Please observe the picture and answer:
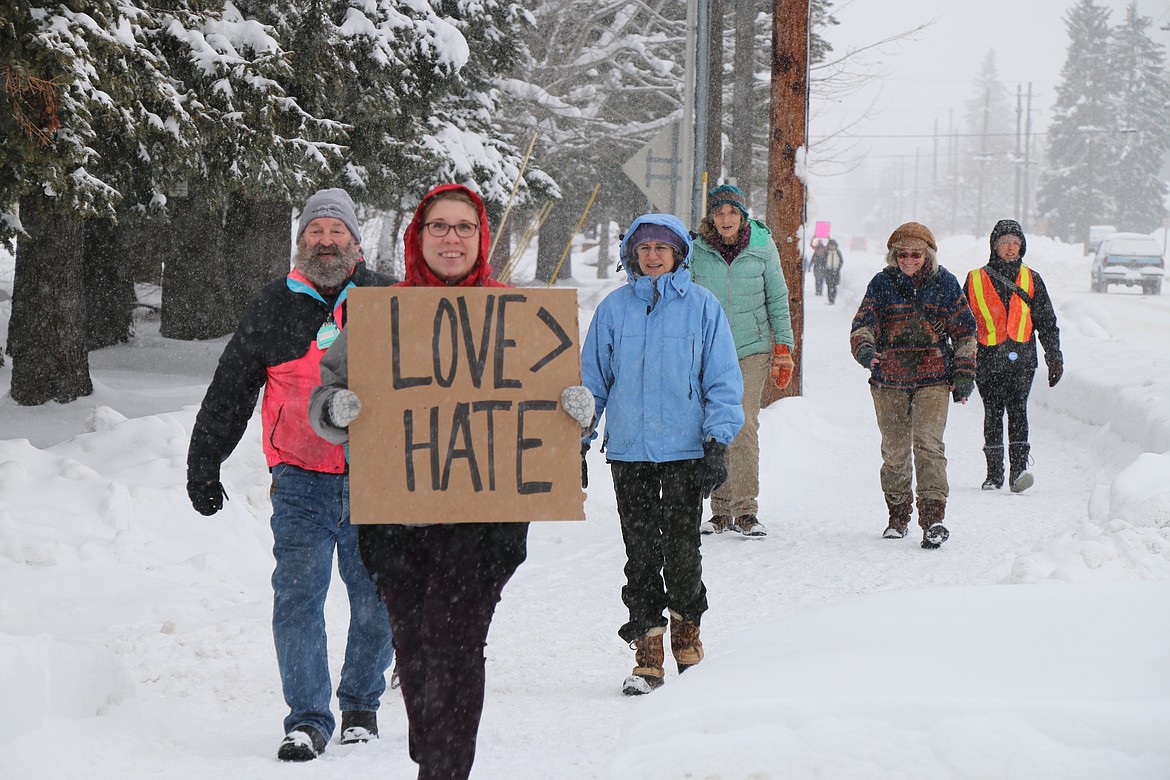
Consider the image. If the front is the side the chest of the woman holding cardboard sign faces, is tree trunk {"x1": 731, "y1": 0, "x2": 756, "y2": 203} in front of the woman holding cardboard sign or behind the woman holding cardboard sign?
behind

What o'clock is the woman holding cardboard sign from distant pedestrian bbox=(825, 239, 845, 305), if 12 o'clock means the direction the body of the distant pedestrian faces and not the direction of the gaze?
The woman holding cardboard sign is roughly at 12 o'clock from the distant pedestrian.

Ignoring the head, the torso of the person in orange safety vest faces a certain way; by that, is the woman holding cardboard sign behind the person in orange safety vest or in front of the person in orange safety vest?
in front

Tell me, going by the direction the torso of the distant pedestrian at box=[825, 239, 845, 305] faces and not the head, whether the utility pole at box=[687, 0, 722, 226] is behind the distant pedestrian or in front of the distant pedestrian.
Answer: in front

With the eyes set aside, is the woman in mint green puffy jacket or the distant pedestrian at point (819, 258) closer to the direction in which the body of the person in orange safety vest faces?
the woman in mint green puffy jacket

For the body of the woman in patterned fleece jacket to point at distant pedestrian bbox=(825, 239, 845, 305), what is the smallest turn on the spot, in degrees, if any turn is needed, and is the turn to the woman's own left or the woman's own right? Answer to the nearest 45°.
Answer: approximately 180°

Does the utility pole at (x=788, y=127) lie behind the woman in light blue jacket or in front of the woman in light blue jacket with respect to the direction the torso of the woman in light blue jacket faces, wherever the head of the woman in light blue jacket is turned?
behind

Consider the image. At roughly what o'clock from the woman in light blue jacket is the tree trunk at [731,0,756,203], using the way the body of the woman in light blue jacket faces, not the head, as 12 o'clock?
The tree trunk is roughly at 6 o'clock from the woman in light blue jacket.

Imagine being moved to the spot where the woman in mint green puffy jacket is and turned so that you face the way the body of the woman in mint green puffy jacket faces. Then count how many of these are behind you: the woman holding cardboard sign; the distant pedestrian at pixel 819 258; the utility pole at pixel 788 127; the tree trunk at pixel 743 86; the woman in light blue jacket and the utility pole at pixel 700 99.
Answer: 4
